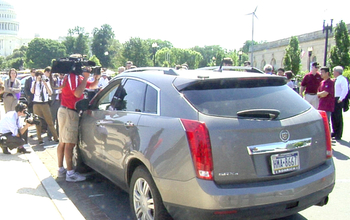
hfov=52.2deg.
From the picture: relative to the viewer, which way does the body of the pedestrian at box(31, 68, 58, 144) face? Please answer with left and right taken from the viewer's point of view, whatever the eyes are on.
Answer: facing the viewer

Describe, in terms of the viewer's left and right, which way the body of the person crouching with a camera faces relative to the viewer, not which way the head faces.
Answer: facing to the right of the viewer

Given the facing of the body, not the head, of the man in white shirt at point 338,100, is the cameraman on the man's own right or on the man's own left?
on the man's own left

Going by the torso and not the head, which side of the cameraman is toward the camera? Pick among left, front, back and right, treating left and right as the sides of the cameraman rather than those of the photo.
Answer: right

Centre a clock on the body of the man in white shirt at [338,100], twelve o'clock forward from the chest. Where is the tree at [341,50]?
The tree is roughly at 3 o'clock from the man in white shirt.

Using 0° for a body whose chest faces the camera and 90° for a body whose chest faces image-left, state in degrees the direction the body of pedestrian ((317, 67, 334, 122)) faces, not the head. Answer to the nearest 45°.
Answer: approximately 45°

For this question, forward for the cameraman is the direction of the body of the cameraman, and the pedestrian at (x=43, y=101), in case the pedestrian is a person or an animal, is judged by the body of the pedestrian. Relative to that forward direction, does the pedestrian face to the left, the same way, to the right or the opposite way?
to the right

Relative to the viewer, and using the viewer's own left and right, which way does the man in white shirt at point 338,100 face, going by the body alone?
facing to the left of the viewer

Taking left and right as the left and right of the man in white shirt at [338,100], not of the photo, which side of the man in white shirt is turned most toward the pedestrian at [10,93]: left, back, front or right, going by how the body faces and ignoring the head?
front

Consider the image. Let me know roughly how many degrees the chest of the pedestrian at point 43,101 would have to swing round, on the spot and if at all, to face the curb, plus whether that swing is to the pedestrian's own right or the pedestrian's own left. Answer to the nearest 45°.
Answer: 0° — they already face it

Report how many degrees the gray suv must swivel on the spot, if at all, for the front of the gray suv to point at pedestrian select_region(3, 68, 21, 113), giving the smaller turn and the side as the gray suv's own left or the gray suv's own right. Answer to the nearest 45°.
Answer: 0° — it already faces them

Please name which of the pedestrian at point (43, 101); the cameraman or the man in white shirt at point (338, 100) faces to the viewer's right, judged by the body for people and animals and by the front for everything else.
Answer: the cameraman

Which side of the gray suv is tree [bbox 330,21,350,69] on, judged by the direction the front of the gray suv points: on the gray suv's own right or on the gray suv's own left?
on the gray suv's own right

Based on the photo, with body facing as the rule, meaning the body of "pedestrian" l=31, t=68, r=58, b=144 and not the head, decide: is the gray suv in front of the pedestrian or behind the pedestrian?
in front

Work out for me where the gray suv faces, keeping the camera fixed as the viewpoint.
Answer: facing away from the viewer and to the left of the viewer
